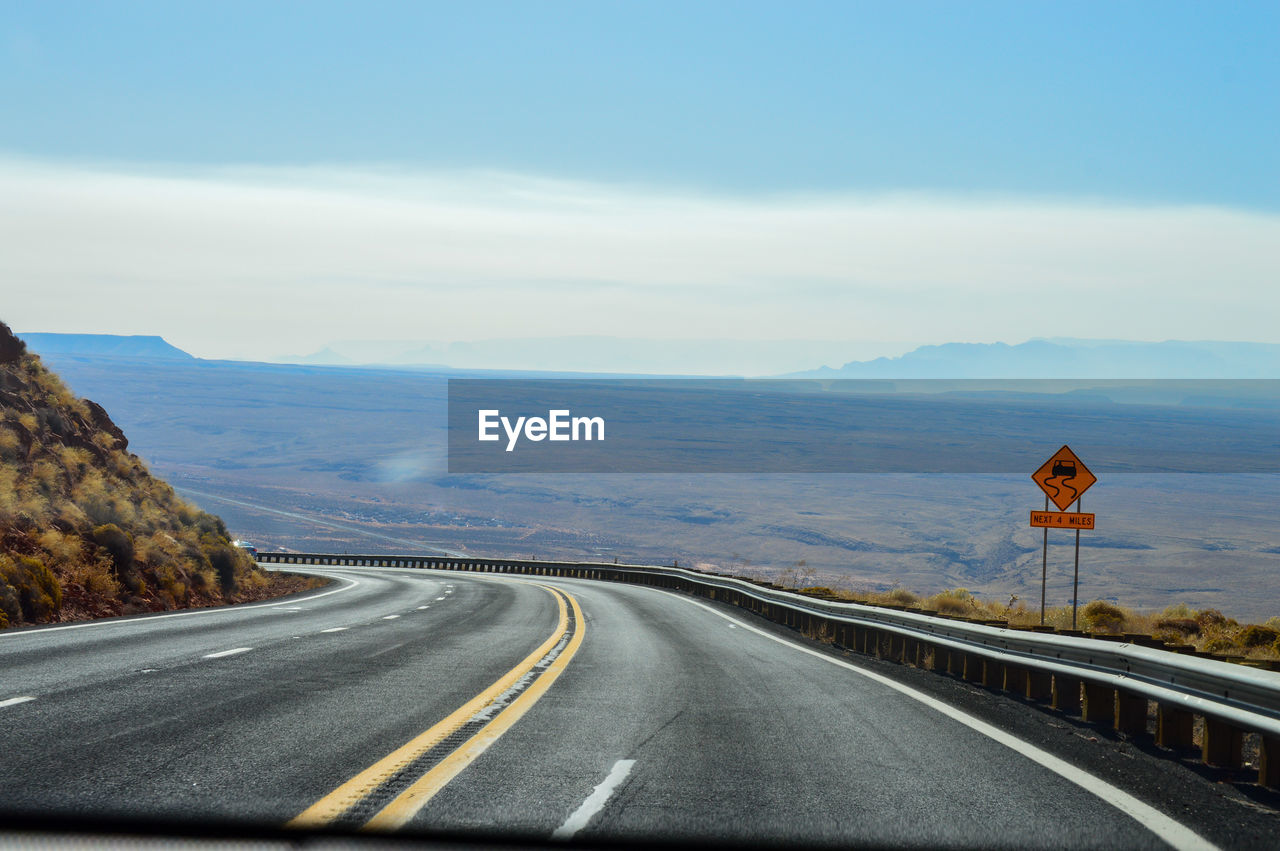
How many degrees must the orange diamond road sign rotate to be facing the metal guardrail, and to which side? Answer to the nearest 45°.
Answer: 0° — it already faces it

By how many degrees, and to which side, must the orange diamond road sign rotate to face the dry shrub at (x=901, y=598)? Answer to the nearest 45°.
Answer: approximately 135° to its right

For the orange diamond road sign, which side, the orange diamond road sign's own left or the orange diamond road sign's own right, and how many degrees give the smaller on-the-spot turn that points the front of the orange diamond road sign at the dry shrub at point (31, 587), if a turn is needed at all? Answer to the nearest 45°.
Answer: approximately 45° to the orange diamond road sign's own right

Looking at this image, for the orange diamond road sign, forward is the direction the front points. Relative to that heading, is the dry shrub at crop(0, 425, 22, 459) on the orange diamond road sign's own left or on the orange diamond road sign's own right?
on the orange diamond road sign's own right

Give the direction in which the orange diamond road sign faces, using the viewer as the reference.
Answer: facing the viewer

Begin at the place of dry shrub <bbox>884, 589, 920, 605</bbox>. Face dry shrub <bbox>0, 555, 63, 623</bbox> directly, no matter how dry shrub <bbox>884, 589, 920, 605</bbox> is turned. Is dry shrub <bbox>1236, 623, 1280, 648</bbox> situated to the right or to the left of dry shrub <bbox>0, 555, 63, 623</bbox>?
left

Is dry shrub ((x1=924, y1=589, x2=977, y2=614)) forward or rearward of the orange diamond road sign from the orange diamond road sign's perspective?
rearward
